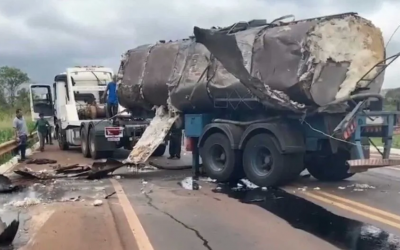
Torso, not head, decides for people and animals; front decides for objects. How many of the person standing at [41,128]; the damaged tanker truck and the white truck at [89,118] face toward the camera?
1

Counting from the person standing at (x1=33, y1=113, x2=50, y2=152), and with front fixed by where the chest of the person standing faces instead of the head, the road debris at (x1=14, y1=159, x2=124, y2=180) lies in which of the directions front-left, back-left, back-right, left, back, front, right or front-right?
front

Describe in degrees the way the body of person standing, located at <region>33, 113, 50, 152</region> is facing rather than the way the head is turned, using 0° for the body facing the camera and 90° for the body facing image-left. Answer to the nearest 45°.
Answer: approximately 0°

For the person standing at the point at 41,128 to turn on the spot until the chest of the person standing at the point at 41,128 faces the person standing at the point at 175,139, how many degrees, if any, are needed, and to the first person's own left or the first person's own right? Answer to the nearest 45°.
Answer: approximately 45° to the first person's own left

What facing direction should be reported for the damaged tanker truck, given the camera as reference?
facing away from the viewer and to the left of the viewer

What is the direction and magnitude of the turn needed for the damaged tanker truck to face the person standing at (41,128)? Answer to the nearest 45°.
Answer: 0° — it already faces them
